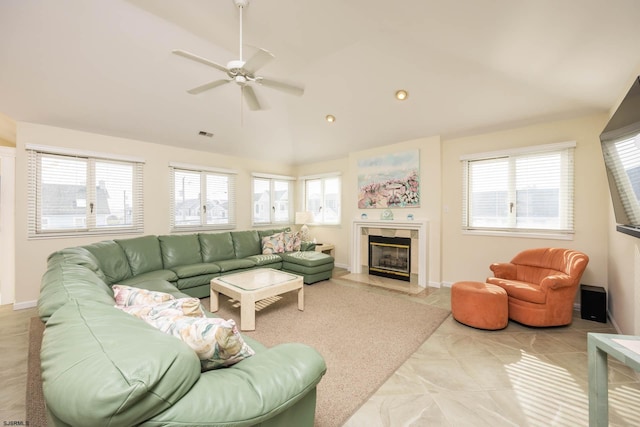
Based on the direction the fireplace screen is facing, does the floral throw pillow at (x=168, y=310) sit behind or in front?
in front

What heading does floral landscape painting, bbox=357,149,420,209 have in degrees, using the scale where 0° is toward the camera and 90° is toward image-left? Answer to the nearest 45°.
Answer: approximately 45°

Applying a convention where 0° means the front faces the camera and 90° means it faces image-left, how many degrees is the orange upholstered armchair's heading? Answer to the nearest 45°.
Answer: approximately 45°

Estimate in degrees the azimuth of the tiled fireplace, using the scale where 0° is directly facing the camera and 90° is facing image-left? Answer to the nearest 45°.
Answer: approximately 45°

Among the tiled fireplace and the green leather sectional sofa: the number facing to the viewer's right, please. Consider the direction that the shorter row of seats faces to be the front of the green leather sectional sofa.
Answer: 1

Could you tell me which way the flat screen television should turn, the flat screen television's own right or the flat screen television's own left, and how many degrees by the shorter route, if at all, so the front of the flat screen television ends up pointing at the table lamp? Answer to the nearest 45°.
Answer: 0° — it already faces it

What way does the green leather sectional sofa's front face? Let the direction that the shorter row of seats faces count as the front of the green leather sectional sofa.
to the viewer's right

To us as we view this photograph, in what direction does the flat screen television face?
facing to the left of the viewer

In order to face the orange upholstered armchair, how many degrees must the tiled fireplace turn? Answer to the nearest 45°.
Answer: approximately 90° to its left

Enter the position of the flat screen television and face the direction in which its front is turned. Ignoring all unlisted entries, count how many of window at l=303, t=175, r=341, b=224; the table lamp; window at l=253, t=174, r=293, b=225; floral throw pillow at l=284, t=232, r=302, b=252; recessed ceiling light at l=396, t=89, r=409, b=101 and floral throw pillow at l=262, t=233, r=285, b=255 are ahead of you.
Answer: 6

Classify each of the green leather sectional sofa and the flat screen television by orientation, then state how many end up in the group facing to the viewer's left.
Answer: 1

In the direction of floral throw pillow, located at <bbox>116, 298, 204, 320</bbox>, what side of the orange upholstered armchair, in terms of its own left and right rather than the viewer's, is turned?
front

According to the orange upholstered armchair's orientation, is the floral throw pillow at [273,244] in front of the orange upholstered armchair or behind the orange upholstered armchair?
in front
